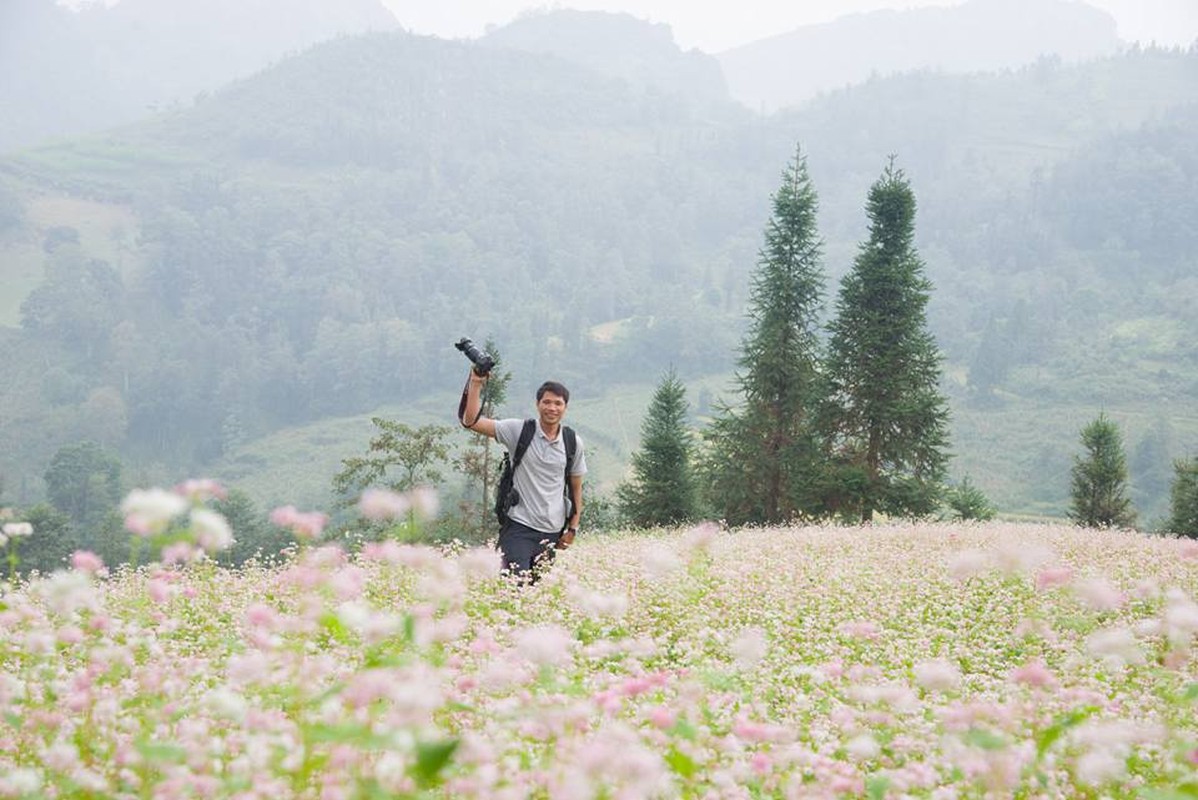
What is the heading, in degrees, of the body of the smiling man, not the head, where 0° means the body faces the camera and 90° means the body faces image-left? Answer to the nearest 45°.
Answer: approximately 0°

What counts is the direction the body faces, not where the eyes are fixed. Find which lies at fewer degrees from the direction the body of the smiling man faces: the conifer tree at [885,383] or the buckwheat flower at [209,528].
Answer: the buckwheat flower

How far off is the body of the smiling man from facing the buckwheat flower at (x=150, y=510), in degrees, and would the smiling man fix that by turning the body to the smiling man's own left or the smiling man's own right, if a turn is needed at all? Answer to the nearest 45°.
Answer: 0° — they already face it

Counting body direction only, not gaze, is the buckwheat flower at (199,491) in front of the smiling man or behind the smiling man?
in front

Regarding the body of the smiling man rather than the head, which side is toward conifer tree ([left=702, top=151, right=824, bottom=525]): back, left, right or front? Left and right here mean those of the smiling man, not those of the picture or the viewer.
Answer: back

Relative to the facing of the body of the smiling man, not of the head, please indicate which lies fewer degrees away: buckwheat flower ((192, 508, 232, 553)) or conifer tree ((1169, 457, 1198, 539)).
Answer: the buckwheat flower

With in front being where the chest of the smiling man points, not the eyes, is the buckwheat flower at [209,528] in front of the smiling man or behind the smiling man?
in front

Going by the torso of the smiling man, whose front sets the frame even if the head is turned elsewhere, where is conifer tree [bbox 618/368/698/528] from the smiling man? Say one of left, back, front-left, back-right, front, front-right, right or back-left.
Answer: back

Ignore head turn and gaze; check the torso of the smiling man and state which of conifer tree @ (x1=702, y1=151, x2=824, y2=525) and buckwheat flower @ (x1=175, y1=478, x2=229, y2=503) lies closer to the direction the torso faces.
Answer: the buckwheat flower

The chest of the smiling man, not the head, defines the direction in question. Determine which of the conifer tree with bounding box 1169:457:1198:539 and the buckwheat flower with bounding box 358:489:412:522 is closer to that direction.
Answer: the buckwheat flower

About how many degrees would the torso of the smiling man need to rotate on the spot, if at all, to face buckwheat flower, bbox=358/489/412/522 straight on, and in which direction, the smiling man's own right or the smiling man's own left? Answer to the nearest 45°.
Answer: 0° — they already face it
